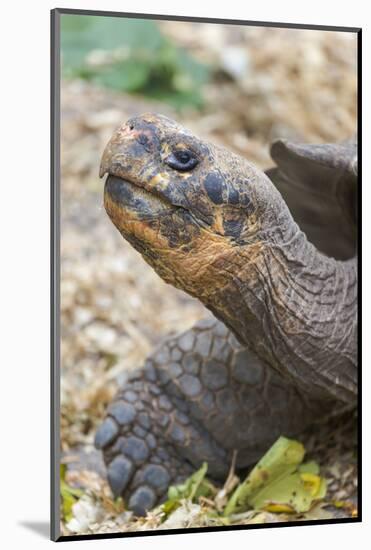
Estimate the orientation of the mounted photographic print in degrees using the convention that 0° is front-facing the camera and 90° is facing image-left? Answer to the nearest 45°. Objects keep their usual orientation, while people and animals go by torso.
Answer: approximately 315°
